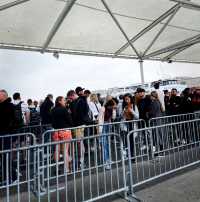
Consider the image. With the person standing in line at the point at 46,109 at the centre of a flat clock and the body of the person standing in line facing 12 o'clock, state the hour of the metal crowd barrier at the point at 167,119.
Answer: The metal crowd barrier is roughly at 1 o'clock from the person standing in line.

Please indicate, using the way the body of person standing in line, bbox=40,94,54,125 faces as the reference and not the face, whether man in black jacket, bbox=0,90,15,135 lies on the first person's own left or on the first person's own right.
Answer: on the first person's own right

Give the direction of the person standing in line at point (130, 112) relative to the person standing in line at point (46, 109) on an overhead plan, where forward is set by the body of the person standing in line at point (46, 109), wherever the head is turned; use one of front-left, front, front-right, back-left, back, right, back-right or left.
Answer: front-right

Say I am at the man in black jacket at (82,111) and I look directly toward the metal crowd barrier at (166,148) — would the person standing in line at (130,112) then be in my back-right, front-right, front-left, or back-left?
front-left

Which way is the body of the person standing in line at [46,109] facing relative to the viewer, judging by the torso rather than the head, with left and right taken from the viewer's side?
facing to the right of the viewer
